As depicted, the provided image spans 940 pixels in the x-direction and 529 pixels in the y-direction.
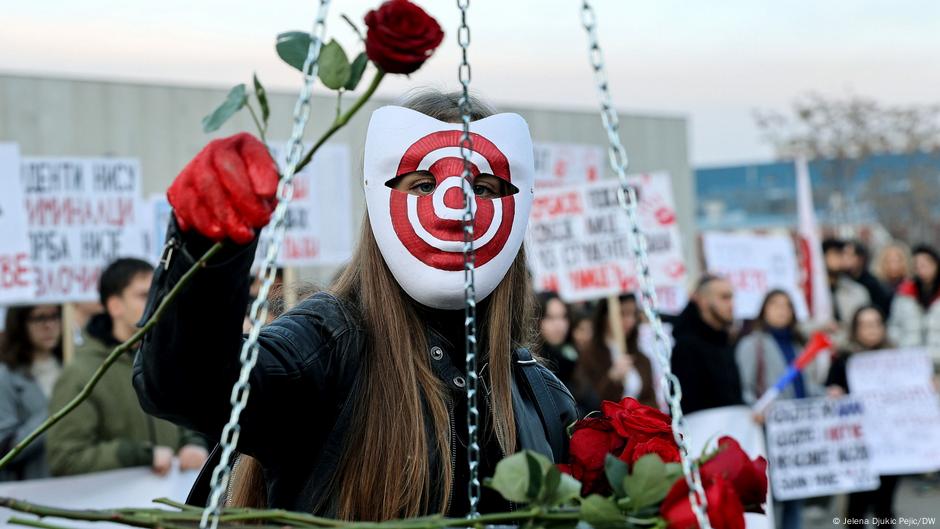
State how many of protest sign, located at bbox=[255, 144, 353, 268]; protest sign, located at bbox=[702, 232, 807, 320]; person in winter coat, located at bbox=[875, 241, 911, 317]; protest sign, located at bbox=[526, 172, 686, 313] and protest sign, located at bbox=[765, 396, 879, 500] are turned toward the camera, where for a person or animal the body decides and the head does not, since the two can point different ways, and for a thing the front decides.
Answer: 5

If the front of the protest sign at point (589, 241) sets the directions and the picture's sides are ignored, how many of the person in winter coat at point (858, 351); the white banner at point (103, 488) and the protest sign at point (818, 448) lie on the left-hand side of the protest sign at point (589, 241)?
2

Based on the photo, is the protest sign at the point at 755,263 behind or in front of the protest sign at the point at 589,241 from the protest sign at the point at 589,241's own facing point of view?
behind

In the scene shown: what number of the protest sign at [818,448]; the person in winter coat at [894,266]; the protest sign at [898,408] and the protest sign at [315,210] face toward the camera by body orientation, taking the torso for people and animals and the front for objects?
4

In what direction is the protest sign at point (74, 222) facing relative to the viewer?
toward the camera

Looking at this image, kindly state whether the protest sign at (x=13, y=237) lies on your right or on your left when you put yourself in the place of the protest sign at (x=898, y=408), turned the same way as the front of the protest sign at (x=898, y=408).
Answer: on your right

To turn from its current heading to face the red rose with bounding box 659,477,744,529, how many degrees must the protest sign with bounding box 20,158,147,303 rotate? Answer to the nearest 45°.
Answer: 0° — it already faces it

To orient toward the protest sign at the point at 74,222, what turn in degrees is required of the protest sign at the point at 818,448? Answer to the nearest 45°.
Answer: approximately 45° to its right

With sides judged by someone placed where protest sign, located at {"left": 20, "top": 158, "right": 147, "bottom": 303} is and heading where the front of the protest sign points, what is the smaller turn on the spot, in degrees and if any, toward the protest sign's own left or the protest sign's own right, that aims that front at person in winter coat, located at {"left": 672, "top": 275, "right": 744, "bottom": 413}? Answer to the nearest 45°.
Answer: approximately 90° to the protest sign's own left

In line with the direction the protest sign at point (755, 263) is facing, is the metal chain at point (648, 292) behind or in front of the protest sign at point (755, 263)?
in front

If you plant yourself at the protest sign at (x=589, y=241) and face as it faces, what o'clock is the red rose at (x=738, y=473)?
The red rose is roughly at 12 o'clock from the protest sign.

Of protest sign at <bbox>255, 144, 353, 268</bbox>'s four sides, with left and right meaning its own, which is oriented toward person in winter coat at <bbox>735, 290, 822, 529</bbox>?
left

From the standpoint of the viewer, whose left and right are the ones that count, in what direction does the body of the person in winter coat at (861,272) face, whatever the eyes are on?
facing the viewer and to the left of the viewer

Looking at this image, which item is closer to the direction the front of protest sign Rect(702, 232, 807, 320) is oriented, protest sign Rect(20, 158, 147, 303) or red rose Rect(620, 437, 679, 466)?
the red rose

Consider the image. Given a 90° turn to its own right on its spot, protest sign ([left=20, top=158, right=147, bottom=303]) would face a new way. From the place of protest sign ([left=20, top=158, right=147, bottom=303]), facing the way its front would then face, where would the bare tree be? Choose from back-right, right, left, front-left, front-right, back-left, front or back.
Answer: back-right

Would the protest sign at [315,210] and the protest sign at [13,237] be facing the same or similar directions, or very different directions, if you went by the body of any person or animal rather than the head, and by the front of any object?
same or similar directions

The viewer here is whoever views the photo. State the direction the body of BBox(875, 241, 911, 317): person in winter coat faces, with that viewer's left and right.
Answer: facing the viewer
